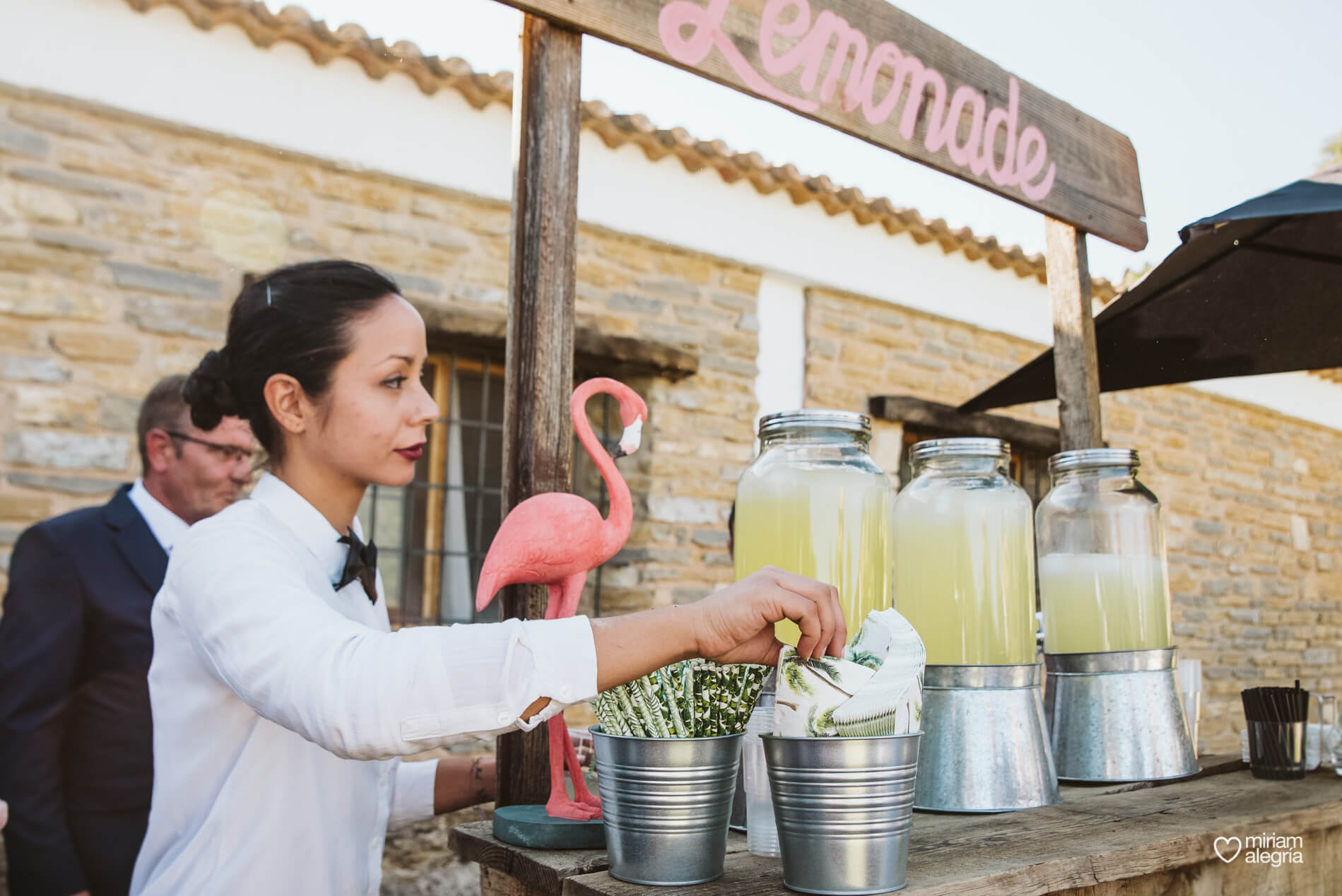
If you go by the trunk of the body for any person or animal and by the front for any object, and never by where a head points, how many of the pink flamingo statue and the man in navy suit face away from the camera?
0

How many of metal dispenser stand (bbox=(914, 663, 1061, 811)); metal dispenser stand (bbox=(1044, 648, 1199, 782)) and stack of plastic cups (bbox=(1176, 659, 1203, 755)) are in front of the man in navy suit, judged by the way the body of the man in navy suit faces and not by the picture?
3

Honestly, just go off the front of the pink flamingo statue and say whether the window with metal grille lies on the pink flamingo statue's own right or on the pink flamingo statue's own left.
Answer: on the pink flamingo statue's own left

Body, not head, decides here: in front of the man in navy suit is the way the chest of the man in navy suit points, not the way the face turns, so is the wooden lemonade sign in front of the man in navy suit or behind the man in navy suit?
in front

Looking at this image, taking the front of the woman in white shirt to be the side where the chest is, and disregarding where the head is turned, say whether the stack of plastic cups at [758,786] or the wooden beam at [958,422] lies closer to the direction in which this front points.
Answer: the stack of plastic cups

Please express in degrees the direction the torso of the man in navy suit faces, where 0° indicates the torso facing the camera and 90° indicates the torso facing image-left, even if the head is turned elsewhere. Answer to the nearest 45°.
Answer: approximately 315°

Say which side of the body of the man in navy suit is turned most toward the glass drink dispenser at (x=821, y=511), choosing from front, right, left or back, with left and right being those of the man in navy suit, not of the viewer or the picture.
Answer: front

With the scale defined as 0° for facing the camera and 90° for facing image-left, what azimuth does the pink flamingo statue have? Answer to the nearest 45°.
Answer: approximately 270°

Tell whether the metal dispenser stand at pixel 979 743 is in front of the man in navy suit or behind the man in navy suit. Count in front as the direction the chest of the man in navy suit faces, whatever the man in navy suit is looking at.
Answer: in front

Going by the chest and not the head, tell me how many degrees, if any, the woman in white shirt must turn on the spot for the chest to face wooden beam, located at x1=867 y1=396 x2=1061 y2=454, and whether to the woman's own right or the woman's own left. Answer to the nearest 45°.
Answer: approximately 45° to the woman's own left

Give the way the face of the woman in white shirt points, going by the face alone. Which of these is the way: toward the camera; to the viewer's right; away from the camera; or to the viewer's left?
to the viewer's right

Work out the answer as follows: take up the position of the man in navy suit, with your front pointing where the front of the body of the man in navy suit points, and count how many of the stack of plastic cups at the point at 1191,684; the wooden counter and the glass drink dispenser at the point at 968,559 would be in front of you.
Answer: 3

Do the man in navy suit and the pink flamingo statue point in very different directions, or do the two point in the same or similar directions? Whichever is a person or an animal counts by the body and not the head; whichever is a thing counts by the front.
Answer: same or similar directions

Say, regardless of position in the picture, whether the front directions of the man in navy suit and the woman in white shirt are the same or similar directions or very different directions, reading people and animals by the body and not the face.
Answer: same or similar directions

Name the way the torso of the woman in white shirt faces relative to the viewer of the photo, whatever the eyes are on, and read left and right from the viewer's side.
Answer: facing to the right of the viewer

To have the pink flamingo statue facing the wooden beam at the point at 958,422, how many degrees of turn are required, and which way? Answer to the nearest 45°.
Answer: approximately 45° to its left

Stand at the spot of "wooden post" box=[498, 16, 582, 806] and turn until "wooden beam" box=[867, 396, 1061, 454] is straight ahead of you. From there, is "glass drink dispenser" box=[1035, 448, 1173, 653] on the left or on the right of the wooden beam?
right
